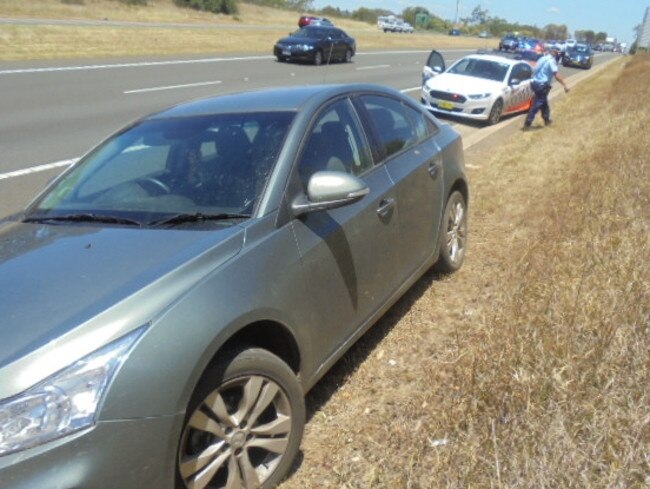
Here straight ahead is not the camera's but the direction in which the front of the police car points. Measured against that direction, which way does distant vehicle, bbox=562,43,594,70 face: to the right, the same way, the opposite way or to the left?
the same way

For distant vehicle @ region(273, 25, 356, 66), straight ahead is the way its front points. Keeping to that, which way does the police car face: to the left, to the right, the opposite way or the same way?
the same way

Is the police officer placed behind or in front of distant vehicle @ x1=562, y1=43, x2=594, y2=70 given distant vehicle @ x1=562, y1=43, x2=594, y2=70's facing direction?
in front

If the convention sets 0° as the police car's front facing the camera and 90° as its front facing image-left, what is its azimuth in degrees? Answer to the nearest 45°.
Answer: approximately 45°

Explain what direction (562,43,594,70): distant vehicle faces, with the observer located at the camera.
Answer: facing the viewer and to the left of the viewer

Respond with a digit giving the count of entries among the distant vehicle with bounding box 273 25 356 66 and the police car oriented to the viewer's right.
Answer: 0

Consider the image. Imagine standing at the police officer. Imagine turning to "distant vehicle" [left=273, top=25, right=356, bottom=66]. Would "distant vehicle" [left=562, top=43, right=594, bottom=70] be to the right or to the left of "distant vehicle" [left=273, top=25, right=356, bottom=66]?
right

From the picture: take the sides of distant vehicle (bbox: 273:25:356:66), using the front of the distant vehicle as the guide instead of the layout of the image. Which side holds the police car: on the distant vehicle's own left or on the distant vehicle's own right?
on the distant vehicle's own left

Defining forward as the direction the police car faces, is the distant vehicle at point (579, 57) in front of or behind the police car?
behind

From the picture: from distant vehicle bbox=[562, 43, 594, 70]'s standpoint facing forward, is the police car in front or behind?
in front

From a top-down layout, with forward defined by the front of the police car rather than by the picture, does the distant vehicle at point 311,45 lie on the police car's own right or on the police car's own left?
on the police car's own right

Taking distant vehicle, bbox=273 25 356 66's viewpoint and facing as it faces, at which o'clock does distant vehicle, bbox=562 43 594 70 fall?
distant vehicle, bbox=562 43 594 70 is roughly at 6 o'clock from distant vehicle, bbox=273 25 356 66.

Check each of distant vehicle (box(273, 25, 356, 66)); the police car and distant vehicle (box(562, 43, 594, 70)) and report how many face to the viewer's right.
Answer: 0
